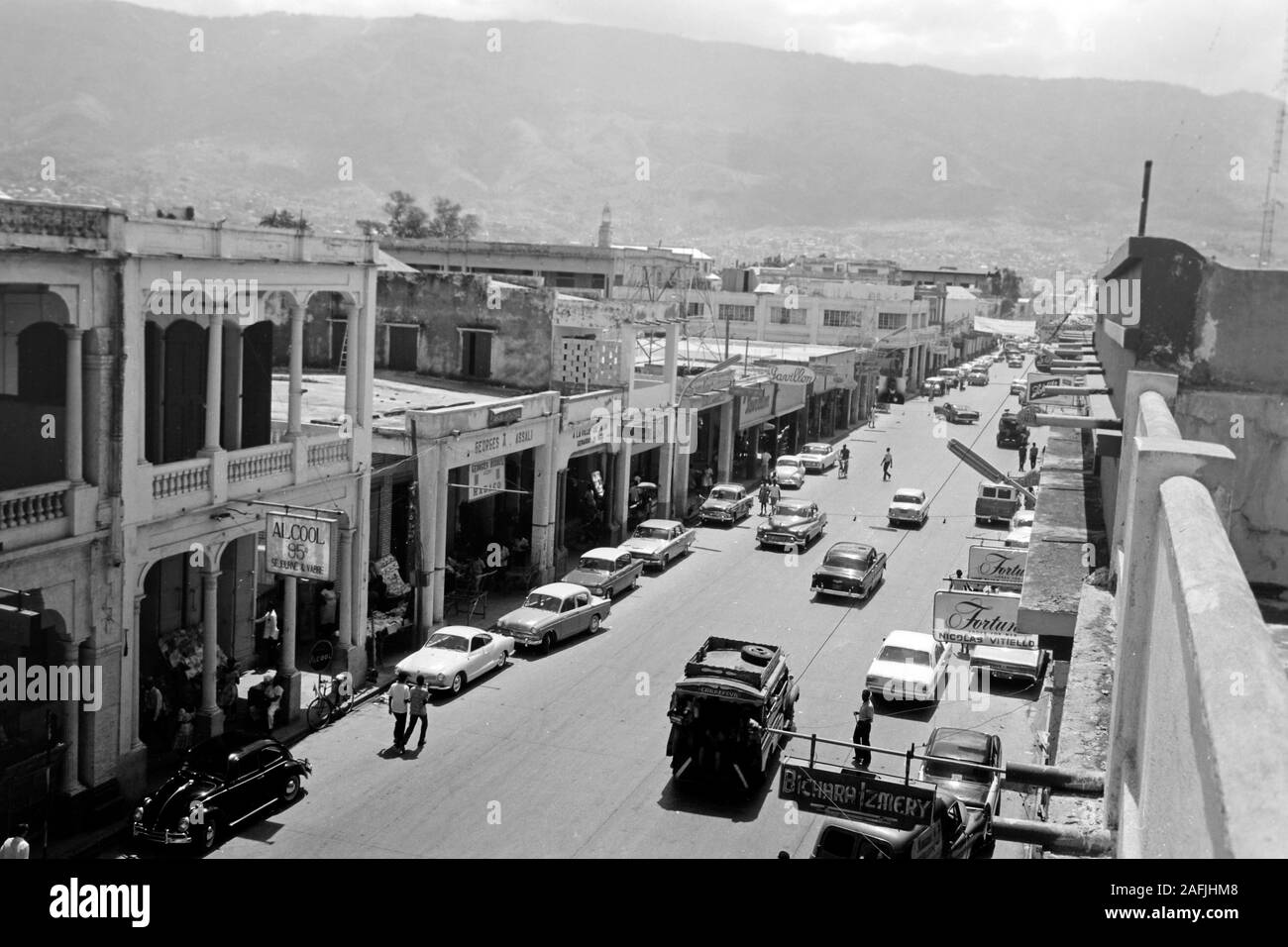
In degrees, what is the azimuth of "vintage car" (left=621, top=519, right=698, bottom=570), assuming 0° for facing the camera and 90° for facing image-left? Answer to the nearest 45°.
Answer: approximately 45°

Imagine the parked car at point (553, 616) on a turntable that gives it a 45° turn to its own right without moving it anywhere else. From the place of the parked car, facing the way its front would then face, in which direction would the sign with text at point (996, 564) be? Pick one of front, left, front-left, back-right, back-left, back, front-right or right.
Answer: back

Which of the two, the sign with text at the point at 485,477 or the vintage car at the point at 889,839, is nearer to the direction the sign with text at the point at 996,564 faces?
the vintage car

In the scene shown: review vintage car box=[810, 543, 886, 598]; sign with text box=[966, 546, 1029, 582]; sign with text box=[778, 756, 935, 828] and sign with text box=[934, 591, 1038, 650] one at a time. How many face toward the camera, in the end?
3

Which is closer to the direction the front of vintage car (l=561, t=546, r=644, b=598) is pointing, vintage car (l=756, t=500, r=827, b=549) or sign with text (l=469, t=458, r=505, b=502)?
the sign with text

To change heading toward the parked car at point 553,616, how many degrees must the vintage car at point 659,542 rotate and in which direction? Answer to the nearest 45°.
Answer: approximately 45° to its left

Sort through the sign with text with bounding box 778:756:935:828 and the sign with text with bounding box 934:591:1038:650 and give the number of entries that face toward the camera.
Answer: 2

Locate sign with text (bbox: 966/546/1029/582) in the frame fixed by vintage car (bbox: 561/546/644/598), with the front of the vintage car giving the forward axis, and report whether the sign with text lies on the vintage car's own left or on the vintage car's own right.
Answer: on the vintage car's own left
